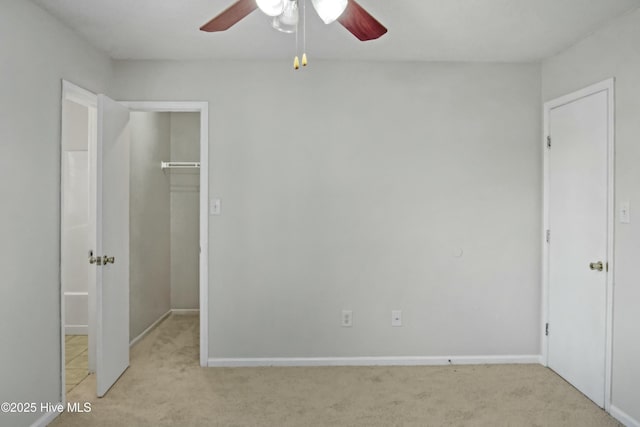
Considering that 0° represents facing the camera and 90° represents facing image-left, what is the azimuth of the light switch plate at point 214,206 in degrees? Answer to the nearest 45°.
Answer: approximately 0°

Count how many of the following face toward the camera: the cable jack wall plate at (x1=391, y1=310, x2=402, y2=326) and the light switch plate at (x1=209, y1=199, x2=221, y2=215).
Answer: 2

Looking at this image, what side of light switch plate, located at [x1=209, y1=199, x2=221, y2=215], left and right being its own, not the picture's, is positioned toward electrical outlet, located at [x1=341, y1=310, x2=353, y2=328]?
left

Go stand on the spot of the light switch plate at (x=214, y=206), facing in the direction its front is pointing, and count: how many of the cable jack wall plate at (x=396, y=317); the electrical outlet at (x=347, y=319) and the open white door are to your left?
2

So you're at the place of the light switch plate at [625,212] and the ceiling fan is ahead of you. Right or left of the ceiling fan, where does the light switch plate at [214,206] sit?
right

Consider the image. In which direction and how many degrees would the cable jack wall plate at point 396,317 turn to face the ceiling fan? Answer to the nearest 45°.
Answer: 0° — it already faces it

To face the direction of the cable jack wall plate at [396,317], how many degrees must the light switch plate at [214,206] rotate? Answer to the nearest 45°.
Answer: approximately 90° to its left
